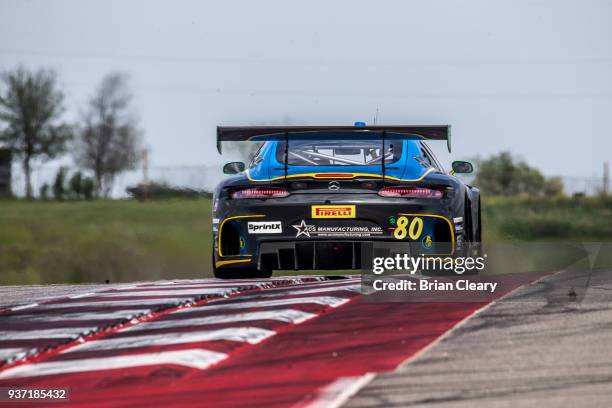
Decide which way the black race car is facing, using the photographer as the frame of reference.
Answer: facing away from the viewer

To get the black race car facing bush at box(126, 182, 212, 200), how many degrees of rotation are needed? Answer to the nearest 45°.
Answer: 0° — it already faces it
